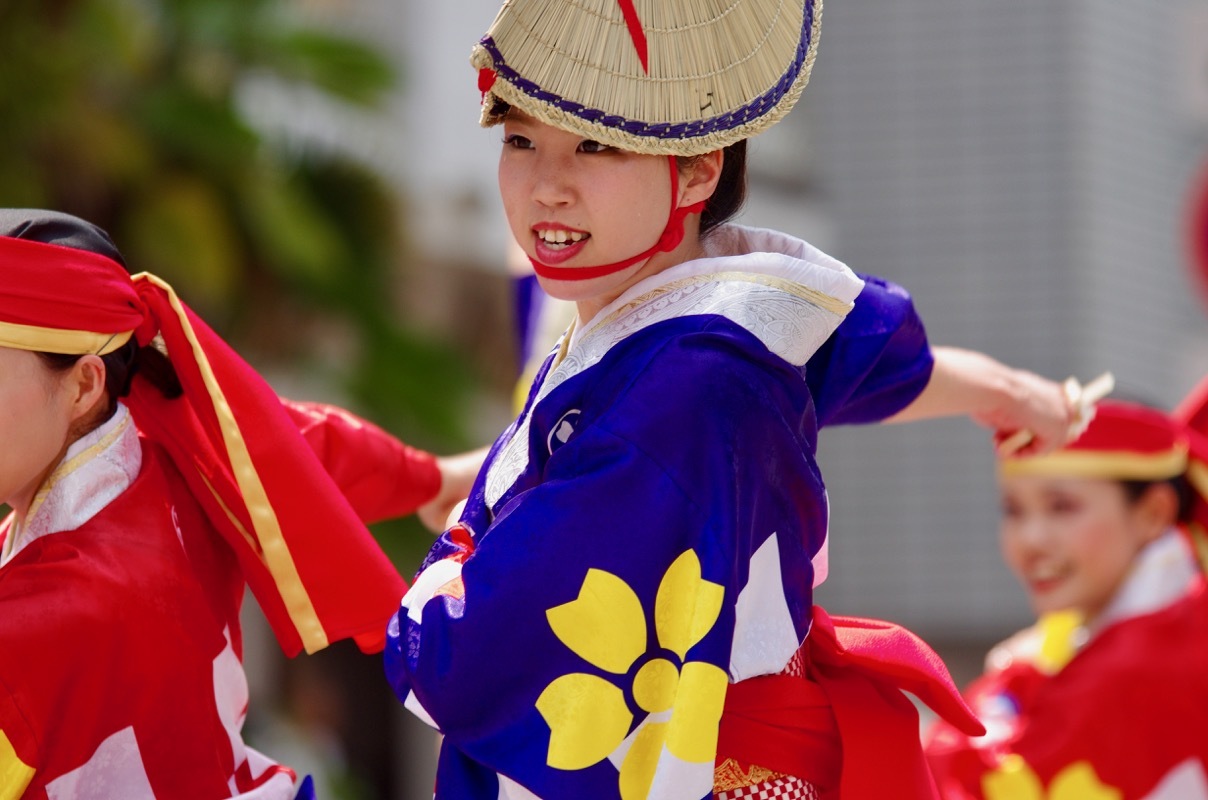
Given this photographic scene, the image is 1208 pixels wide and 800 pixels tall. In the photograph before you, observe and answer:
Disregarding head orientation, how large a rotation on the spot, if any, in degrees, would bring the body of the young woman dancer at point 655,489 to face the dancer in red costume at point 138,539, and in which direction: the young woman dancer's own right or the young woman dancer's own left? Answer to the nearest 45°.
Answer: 0° — they already face them

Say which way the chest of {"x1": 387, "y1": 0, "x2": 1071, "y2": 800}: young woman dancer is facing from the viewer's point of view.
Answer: to the viewer's left

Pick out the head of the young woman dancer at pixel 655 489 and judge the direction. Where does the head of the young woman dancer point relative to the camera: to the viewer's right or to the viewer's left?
to the viewer's left

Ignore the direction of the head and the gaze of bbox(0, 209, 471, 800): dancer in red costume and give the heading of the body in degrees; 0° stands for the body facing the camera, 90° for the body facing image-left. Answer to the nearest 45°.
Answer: approximately 90°

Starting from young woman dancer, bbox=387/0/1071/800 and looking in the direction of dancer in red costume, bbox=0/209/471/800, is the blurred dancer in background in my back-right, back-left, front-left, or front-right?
back-right

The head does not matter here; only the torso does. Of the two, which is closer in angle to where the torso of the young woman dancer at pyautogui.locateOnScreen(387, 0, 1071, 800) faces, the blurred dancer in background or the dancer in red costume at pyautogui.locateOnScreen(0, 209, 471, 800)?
the dancer in red costume

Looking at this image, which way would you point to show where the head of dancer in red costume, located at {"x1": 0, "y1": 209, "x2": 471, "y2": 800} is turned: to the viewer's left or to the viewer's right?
to the viewer's left

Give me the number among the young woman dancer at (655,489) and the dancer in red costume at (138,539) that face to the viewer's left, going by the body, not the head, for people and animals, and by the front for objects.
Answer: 2

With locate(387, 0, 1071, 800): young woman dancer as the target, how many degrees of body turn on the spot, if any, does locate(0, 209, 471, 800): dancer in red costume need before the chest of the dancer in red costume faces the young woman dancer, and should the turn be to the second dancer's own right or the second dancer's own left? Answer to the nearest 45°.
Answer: approximately 180°
